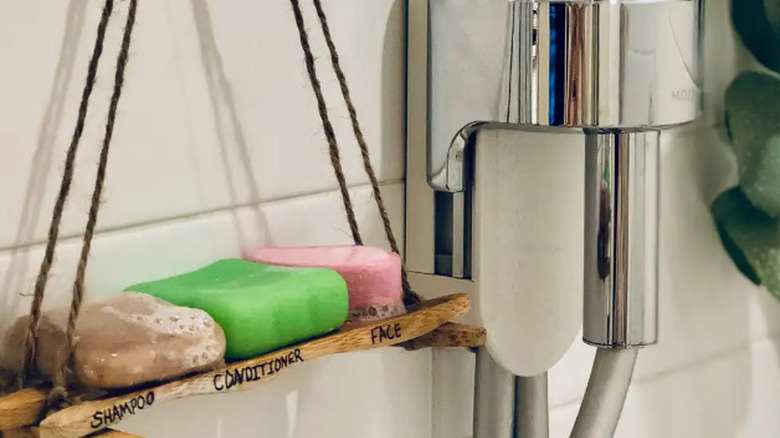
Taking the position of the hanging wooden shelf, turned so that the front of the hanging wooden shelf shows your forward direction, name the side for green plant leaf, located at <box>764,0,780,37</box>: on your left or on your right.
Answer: on your left

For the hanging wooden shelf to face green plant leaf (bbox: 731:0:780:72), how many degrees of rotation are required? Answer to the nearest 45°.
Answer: approximately 90° to its left
